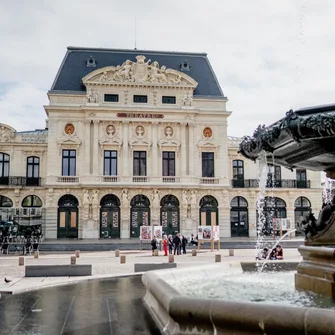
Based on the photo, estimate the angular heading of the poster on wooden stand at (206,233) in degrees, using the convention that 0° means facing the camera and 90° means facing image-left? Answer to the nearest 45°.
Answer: approximately 0°

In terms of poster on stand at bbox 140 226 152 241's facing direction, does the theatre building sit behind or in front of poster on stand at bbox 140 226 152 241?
behind

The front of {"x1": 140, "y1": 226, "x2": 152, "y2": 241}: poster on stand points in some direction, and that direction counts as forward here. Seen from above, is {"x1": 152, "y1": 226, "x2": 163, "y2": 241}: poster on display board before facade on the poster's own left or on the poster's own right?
on the poster's own left

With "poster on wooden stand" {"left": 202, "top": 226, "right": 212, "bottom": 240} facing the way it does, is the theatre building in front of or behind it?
behind

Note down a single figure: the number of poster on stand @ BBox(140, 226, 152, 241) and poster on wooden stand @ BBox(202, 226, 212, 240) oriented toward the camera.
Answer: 2

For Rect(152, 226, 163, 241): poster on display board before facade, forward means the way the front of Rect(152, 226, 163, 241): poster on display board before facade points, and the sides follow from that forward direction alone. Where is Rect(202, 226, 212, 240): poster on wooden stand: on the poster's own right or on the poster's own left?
on the poster's own left

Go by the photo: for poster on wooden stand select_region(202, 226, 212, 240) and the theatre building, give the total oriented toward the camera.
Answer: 2
